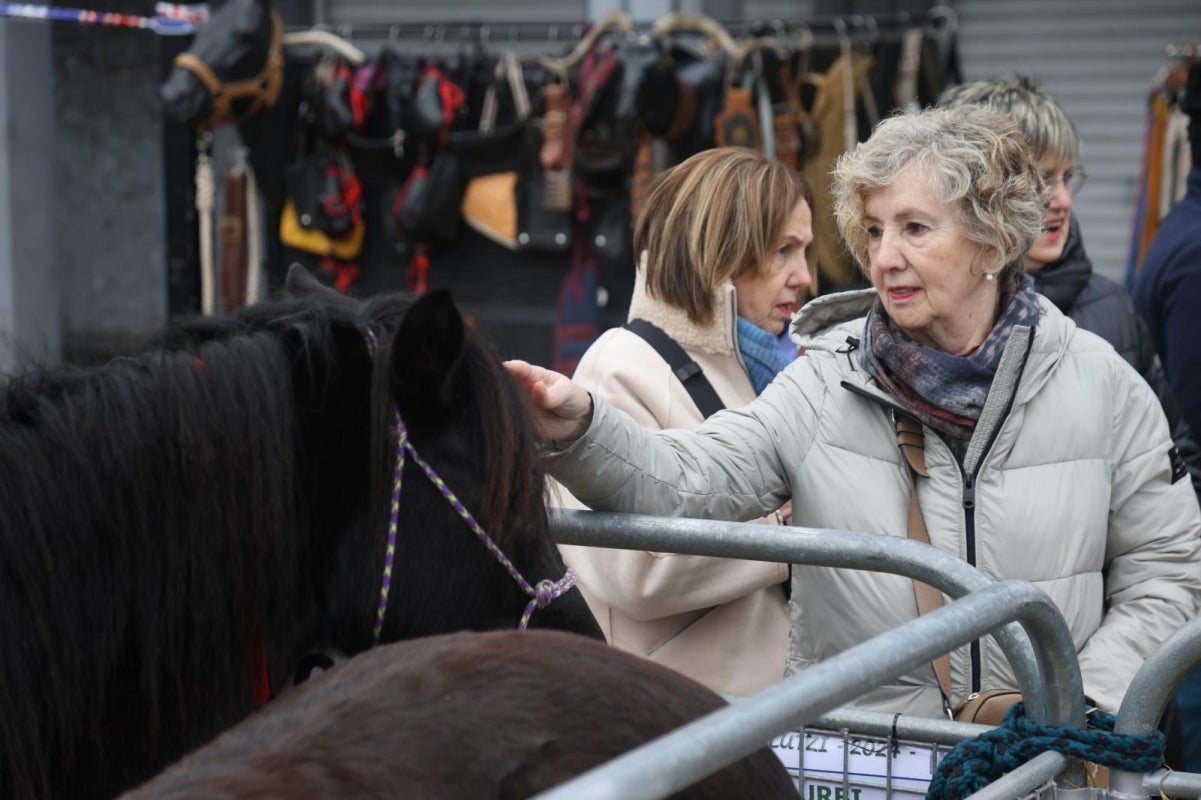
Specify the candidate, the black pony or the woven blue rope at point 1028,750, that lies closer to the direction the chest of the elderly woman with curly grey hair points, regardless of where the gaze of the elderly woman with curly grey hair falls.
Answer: the black pony

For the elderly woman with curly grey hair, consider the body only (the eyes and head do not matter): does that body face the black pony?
yes

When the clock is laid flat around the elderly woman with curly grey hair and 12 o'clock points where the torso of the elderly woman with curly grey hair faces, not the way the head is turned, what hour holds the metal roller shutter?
The metal roller shutter is roughly at 5 o'clock from the elderly woman with curly grey hair.

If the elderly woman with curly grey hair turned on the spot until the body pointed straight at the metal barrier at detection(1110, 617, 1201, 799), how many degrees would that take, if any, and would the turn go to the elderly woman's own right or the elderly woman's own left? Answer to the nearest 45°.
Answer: approximately 45° to the elderly woman's own left

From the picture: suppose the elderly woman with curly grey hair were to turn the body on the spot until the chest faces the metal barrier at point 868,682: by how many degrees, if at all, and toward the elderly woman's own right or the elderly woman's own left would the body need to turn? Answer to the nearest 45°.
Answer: approximately 45° to the elderly woman's own left

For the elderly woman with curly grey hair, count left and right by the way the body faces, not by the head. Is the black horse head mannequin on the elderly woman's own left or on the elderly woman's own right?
on the elderly woman's own right

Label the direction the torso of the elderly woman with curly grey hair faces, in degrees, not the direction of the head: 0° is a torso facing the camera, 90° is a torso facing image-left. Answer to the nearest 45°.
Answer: approximately 45°

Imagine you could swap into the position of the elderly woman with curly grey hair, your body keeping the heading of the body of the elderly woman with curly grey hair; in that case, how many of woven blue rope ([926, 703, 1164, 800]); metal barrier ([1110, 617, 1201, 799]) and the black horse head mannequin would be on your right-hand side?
1
